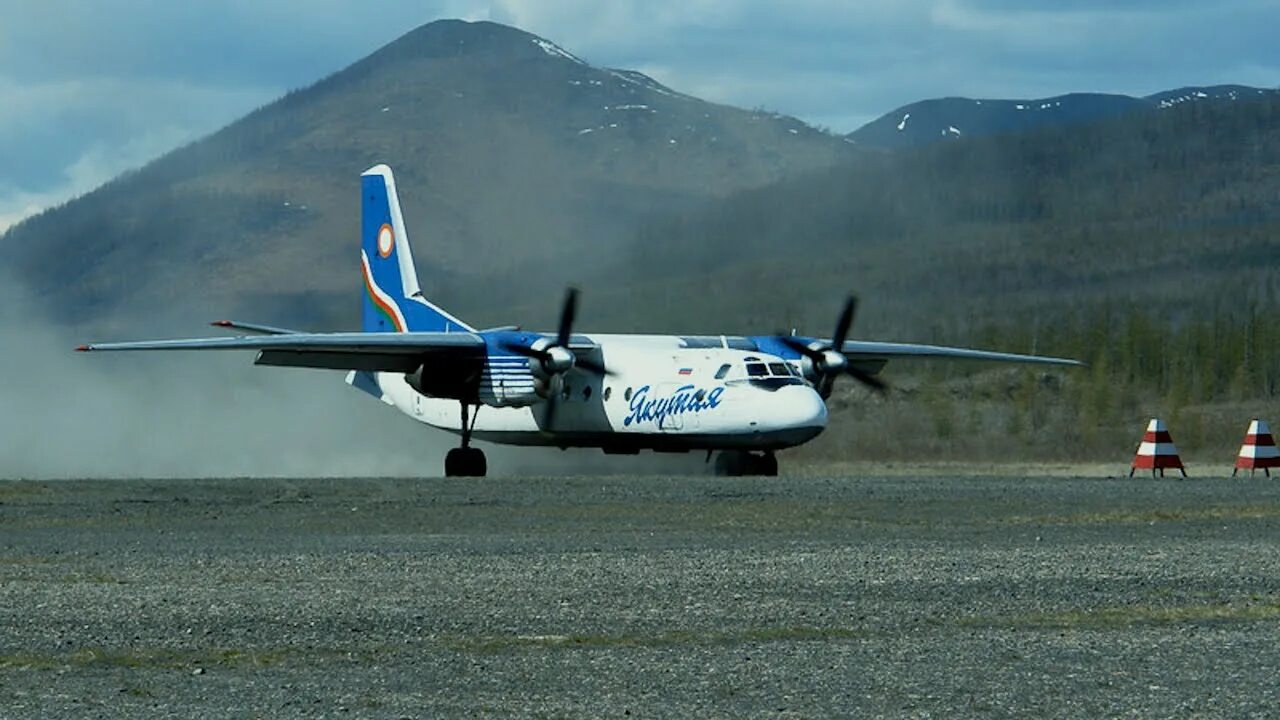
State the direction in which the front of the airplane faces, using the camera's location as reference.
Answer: facing the viewer and to the right of the viewer

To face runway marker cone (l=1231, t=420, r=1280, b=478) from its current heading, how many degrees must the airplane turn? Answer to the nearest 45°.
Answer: approximately 45° to its left

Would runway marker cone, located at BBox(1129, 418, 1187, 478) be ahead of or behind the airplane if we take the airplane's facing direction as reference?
ahead
